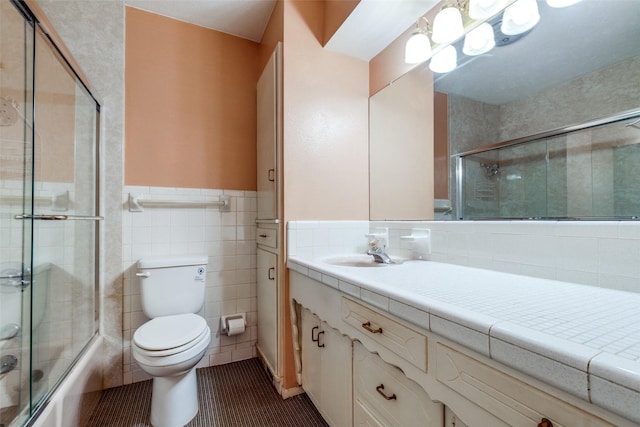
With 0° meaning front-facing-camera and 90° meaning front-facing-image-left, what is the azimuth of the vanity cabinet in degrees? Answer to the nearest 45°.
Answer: approximately 45°

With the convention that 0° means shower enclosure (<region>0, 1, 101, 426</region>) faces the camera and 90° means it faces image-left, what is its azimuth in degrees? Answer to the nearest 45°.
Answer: approximately 270°

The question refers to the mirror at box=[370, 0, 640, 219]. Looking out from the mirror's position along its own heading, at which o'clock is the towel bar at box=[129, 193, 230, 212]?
The towel bar is roughly at 1 o'clock from the mirror.

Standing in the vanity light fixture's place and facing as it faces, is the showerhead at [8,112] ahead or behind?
ahead

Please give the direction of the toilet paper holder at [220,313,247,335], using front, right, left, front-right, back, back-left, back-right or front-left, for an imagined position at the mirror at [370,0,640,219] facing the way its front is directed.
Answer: front-right

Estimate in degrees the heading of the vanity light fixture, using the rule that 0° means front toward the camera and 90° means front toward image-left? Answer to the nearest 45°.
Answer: approximately 45°

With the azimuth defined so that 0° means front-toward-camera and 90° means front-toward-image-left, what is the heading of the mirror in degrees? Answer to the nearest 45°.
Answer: approximately 45°
